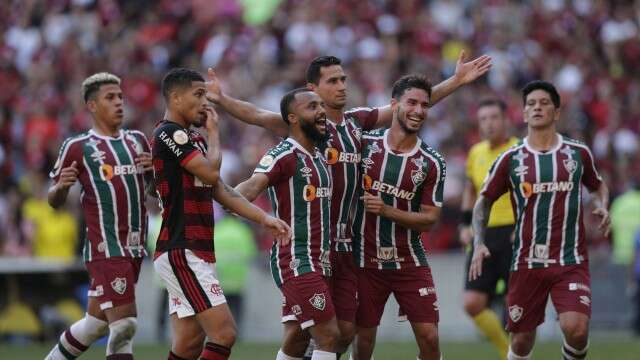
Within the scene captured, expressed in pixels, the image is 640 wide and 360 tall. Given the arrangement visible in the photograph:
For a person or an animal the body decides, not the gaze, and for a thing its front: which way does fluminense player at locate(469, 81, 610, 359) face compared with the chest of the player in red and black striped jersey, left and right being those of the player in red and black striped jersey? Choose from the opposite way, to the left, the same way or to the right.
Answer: to the right

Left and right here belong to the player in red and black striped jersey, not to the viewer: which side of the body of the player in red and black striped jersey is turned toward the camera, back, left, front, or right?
right

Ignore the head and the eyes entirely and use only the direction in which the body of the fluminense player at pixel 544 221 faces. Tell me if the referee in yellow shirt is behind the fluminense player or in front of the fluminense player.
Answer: behind

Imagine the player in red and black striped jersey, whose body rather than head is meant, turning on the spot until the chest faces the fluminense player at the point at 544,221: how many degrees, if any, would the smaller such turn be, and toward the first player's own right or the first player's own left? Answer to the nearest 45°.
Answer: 0° — they already face them

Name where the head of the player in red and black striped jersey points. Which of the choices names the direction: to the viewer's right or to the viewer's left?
to the viewer's right

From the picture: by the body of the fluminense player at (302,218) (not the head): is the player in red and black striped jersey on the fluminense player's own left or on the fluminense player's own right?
on the fluminense player's own right

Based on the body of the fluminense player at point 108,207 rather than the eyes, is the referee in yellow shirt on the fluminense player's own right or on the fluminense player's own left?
on the fluminense player's own left

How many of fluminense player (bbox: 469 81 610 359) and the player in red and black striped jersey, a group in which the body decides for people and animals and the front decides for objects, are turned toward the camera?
1

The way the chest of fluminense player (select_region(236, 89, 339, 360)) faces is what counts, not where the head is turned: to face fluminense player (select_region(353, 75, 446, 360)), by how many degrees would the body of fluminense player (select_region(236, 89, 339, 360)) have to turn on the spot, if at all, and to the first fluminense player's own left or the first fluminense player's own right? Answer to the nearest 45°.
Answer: approximately 90° to the first fluminense player's own left

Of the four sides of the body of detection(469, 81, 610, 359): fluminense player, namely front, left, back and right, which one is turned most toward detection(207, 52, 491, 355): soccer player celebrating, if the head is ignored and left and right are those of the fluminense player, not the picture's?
right
